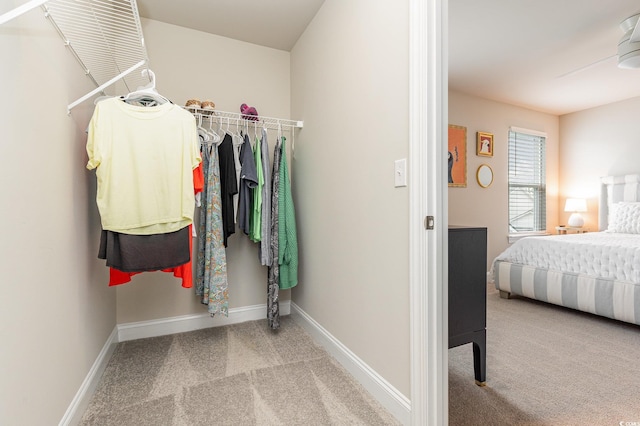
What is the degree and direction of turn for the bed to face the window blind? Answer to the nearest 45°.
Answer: approximately 135° to its right

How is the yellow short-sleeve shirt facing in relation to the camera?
toward the camera

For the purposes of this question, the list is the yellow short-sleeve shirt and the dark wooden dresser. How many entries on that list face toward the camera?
1

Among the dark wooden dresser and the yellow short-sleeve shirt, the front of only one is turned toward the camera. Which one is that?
the yellow short-sleeve shirt

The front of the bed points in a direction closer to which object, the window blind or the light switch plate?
the light switch plate

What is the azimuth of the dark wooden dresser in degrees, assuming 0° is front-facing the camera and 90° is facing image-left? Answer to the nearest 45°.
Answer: approximately 270°

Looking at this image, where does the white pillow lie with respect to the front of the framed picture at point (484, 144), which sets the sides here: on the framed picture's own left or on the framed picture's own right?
on the framed picture's own left

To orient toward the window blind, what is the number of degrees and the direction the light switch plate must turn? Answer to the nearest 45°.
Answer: approximately 180°

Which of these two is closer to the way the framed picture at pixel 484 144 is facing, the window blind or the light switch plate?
the light switch plate

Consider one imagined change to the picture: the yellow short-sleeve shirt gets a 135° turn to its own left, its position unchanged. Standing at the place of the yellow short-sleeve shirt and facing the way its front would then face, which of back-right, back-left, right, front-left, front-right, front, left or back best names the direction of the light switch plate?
right

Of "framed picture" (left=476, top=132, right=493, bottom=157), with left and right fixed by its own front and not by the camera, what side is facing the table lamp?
left

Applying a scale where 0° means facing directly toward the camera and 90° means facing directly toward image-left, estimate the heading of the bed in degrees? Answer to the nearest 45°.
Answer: approximately 45°
